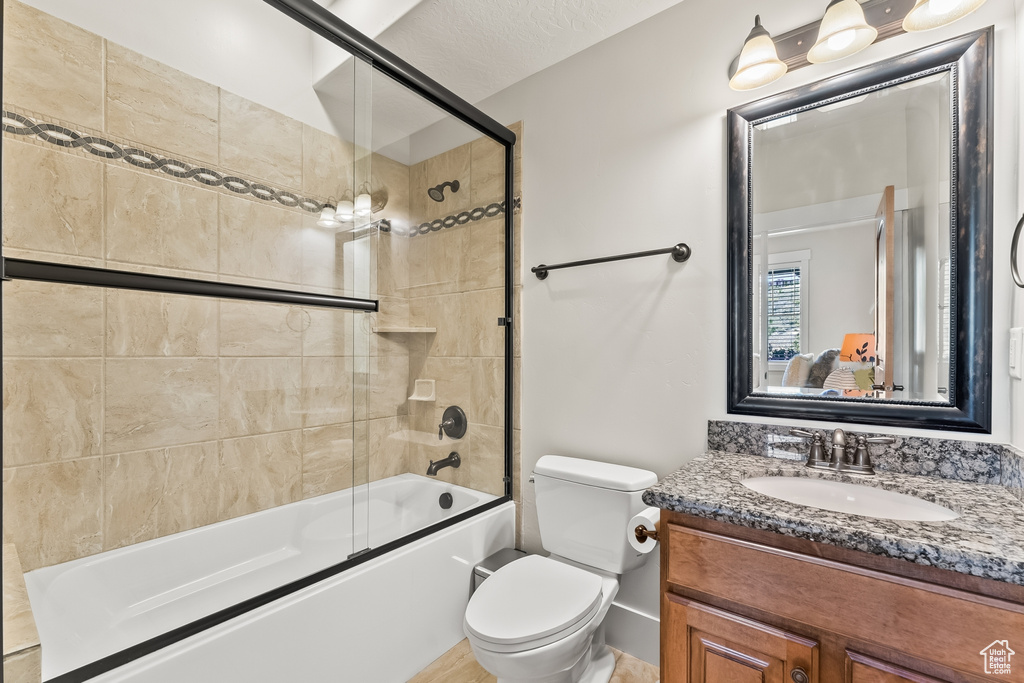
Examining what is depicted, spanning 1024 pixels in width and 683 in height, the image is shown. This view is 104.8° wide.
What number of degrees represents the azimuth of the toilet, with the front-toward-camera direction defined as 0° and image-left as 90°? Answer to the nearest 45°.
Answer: approximately 45°

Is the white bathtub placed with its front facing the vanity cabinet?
yes

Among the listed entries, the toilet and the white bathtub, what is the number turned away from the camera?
0

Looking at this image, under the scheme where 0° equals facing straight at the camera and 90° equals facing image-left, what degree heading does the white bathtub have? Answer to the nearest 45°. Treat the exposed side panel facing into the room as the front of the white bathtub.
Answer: approximately 315°

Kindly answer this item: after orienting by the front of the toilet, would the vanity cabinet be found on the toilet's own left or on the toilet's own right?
on the toilet's own left

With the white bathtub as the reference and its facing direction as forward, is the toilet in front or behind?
in front
